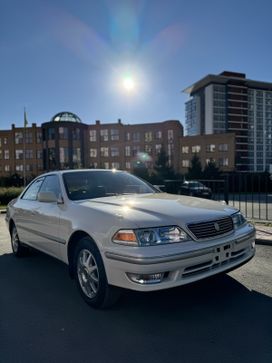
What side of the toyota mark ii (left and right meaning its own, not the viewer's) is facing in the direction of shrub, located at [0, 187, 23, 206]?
back

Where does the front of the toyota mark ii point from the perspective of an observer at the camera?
facing the viewer and to the right of the viewer

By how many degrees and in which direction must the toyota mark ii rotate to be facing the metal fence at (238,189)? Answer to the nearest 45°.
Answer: approximately 90° to its left

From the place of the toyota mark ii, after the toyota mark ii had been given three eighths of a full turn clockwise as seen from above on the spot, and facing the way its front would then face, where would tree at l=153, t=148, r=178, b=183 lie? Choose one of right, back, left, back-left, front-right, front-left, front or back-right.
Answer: right
